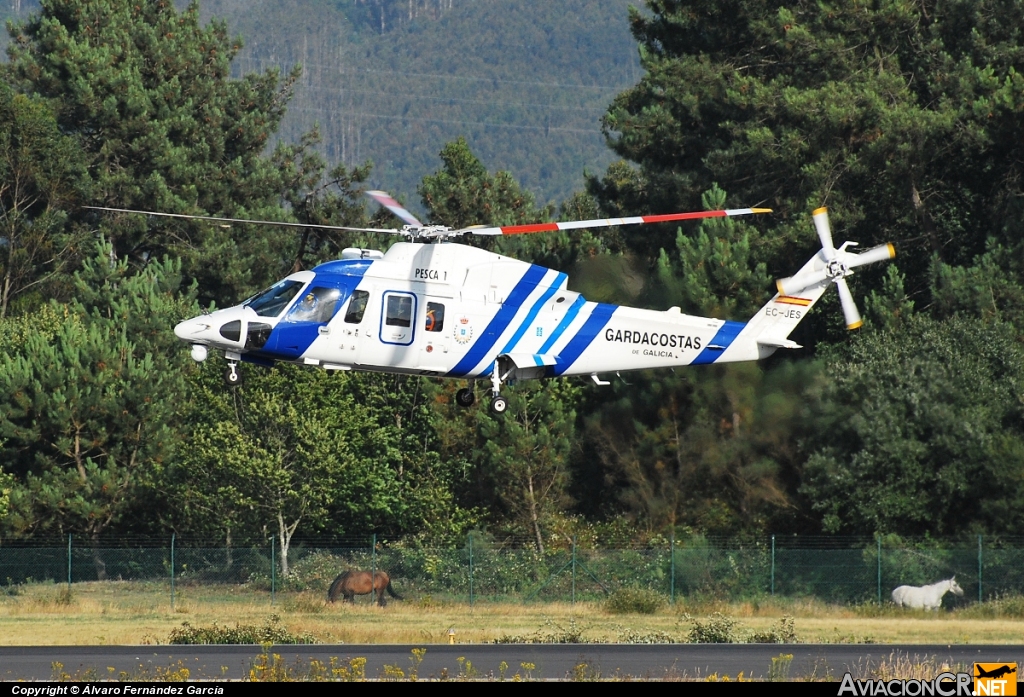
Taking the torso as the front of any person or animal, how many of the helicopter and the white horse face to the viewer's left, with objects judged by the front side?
1

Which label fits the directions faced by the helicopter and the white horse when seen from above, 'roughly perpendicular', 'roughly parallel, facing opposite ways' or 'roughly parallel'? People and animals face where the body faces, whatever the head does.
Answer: roughly parallel, facing opposite ways

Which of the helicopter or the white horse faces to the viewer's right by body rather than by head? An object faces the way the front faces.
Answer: the white horse

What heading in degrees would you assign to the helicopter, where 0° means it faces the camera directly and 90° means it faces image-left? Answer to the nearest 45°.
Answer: approximately 90°

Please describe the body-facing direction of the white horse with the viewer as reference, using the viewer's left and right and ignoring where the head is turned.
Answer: facing to the right of the viewer

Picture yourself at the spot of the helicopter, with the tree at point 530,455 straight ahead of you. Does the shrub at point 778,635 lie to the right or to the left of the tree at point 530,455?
right

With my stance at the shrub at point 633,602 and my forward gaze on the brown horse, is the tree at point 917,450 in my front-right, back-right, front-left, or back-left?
back-right
